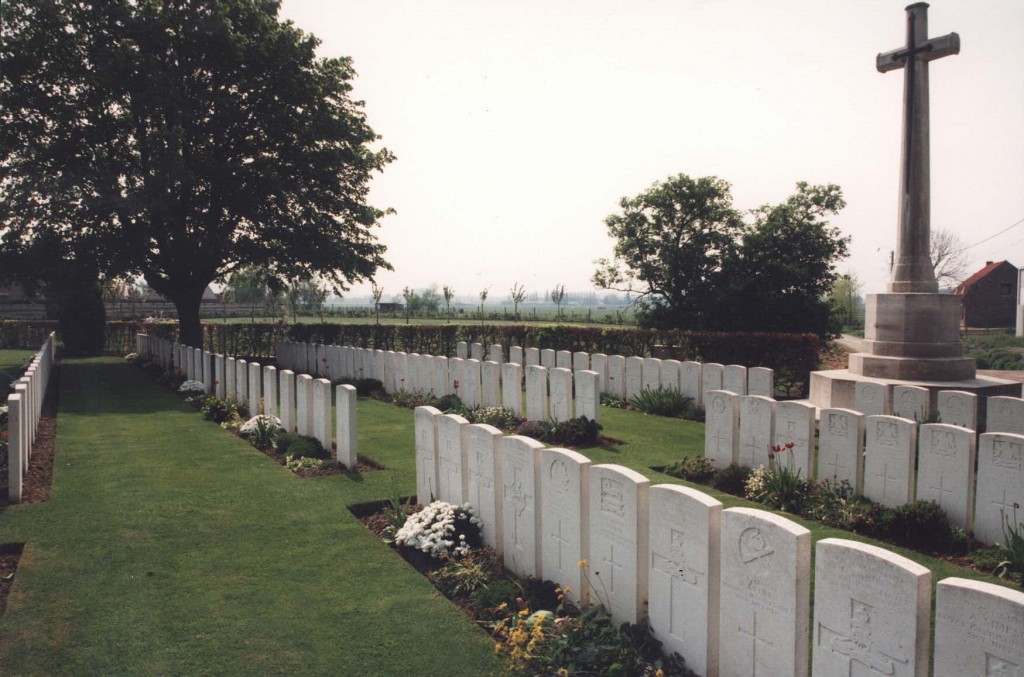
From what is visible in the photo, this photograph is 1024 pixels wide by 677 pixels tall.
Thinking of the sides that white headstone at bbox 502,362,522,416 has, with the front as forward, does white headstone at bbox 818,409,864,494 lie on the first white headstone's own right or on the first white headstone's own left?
on the first white headstone's own left

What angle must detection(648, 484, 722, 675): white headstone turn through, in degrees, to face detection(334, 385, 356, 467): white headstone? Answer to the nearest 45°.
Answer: approximately 90° to its right

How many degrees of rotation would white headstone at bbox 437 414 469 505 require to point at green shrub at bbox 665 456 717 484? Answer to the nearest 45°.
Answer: approximately 180°

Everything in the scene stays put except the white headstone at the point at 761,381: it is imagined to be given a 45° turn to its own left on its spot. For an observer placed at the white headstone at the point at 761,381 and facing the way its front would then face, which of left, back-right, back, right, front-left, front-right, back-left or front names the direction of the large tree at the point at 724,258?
back

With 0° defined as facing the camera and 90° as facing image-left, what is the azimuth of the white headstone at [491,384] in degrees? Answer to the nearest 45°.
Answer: approximately 45°

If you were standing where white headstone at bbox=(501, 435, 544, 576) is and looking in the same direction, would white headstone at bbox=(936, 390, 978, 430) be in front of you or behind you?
behind

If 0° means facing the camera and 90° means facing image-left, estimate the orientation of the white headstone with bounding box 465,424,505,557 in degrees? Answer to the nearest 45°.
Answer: approximately 45°

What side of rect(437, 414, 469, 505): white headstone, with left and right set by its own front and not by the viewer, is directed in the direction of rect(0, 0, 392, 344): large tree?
right

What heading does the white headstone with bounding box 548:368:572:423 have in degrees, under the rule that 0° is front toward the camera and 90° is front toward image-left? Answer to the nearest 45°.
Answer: approximately 45°

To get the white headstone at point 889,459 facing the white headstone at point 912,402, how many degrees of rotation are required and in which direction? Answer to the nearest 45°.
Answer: approximately 135° to its right

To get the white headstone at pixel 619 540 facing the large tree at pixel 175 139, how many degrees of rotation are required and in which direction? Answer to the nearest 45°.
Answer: approximately 90° to its right
